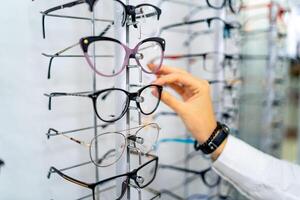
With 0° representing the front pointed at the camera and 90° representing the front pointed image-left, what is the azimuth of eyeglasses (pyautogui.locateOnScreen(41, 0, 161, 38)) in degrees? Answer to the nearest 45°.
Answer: approximately 315°

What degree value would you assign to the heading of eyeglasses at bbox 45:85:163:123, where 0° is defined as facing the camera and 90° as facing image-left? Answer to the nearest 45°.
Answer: approximately 315°

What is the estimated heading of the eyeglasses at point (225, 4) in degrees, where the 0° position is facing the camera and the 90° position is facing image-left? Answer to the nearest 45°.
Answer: approximately 315°
